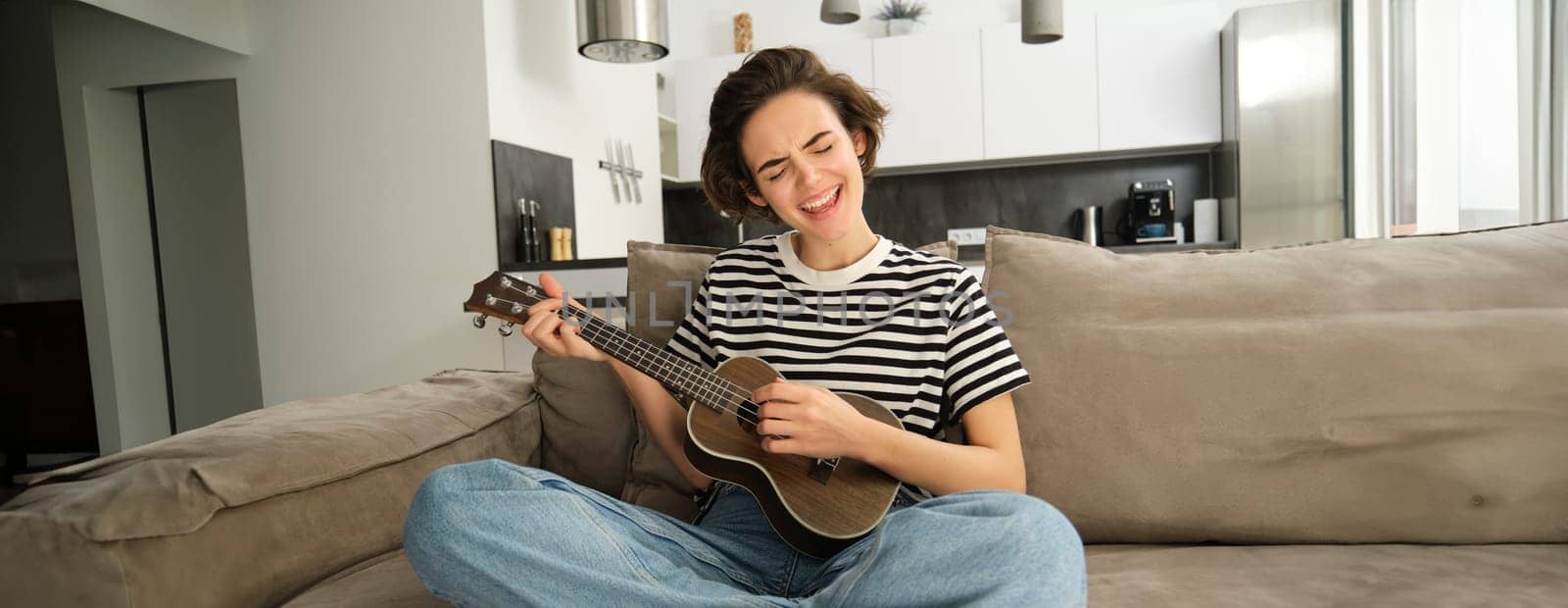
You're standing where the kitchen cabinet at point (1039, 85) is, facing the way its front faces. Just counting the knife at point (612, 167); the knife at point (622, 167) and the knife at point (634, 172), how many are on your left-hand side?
0

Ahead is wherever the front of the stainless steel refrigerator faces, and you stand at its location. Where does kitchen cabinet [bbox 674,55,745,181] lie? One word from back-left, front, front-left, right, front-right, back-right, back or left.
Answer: right

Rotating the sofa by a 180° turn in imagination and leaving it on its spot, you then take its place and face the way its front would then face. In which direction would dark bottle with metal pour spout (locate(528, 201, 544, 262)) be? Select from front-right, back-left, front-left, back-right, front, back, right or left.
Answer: front-left

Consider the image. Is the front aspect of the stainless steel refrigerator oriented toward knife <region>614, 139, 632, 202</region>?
no

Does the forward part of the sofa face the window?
no

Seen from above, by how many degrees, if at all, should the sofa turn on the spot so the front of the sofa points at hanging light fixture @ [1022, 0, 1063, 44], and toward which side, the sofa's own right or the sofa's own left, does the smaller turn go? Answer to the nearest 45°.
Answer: approximately 180°

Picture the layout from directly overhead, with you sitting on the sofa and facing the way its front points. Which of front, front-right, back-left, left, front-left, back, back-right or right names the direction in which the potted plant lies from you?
back

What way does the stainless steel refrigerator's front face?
toward the camera

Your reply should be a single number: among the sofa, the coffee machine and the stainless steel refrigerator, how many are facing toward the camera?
3

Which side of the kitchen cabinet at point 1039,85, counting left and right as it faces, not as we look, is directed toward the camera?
front

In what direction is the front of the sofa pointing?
toward the camera

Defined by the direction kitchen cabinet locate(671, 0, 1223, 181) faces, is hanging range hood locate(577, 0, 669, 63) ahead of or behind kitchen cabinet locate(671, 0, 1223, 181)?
ahead

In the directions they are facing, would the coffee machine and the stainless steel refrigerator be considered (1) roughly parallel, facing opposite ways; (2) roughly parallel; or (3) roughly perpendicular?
roughly parallel

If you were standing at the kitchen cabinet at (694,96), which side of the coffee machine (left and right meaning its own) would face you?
right

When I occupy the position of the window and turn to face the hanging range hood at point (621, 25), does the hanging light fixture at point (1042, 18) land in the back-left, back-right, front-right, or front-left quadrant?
front-right
